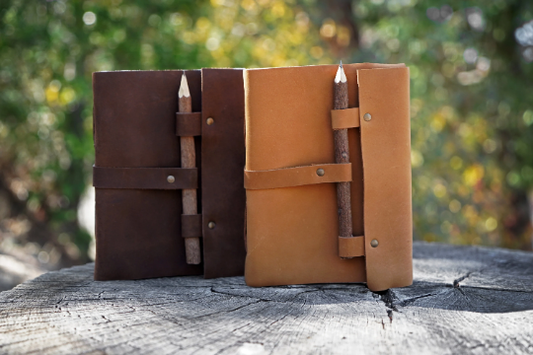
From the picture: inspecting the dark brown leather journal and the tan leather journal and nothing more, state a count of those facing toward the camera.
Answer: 2

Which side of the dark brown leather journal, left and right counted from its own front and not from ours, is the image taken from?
front

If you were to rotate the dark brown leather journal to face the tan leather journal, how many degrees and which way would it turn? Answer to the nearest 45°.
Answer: approximately 45° to its left

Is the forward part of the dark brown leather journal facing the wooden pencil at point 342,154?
no

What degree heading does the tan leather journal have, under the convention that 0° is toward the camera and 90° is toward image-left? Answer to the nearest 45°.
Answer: approximately 0°

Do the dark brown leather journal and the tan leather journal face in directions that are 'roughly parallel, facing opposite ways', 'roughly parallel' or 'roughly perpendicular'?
roughly parallel

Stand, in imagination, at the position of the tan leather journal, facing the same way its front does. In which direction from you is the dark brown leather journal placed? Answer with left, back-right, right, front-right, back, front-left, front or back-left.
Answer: right
